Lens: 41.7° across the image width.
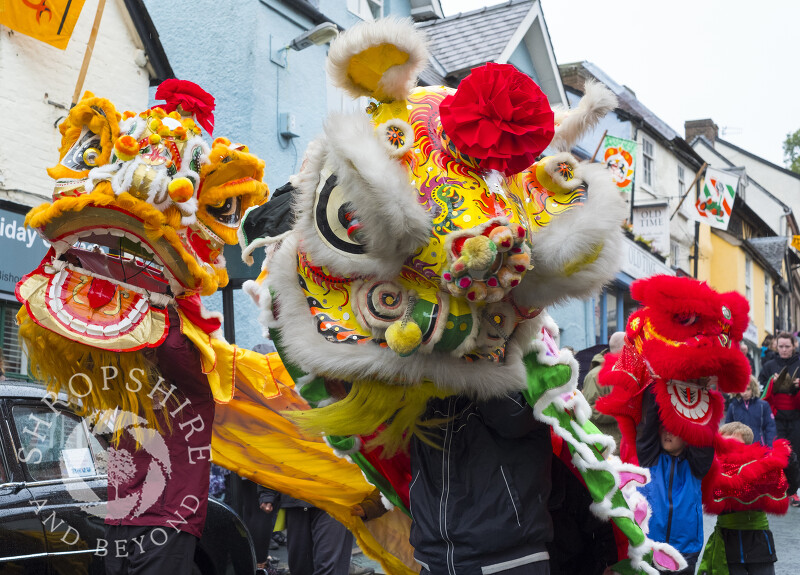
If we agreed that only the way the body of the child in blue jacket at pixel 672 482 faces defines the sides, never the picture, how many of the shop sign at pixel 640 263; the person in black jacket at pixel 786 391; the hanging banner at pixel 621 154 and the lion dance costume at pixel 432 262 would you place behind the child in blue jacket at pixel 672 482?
3

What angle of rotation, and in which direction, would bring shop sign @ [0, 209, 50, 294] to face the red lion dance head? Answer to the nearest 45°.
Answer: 0° — it already faces it

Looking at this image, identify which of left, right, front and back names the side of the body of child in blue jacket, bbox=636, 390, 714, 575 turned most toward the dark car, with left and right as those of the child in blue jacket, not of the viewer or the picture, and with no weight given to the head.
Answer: right

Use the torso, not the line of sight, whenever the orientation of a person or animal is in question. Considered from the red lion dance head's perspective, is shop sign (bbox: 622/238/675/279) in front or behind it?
behind

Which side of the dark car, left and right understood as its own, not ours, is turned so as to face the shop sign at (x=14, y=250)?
left

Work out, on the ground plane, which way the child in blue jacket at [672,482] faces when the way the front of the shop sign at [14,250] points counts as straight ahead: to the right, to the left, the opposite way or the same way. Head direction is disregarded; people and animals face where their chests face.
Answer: to the right

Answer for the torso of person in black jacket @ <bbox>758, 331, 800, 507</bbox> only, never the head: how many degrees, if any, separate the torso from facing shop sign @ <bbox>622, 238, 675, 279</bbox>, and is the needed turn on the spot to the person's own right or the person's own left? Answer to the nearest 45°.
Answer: approximately 180°

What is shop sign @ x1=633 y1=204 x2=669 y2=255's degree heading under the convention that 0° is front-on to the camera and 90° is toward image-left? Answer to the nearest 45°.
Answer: approximately 0°
